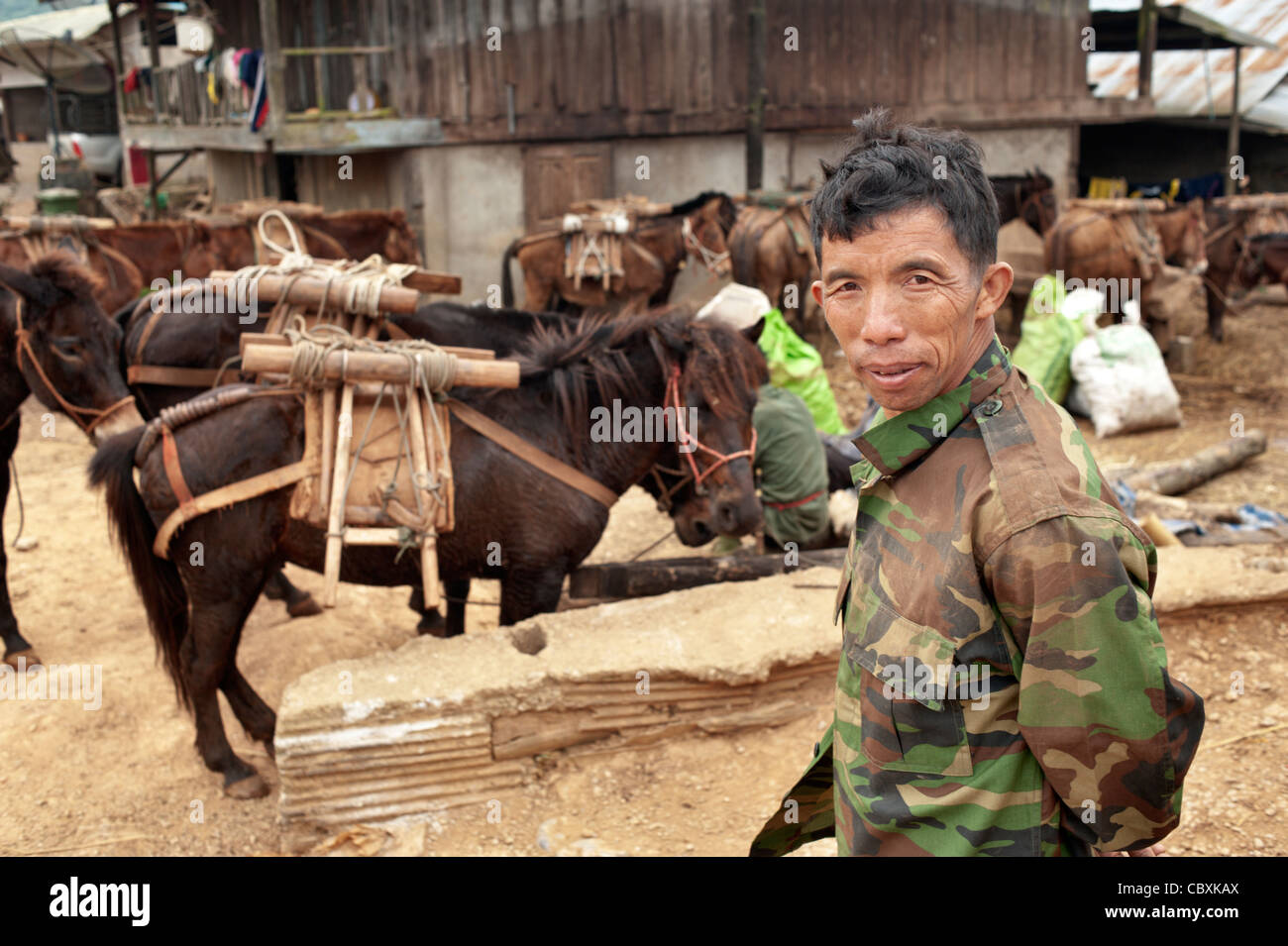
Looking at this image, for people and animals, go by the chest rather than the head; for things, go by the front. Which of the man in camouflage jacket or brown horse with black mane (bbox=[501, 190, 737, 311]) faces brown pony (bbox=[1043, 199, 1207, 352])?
the brown horse with black mane

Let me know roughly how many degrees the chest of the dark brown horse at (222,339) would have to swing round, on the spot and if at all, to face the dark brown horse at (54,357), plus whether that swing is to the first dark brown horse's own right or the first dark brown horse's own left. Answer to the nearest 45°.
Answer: approximately 135° to the first dark brown horse's own right

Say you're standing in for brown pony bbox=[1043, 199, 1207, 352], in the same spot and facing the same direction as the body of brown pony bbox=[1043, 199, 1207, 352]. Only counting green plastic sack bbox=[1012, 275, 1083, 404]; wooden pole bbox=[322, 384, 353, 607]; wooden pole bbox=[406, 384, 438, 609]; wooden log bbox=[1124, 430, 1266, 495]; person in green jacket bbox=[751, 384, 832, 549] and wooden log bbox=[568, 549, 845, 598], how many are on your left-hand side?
0

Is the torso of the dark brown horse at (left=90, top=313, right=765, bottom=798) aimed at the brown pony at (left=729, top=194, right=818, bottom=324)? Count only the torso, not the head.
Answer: no

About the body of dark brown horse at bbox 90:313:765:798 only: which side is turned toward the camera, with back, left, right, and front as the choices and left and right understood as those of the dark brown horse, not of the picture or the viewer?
right

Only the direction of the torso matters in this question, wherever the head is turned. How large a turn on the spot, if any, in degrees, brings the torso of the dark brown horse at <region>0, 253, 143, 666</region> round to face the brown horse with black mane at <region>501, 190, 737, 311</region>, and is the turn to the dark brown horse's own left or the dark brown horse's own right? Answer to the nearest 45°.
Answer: approximately 45° to the dark brown horse's own left

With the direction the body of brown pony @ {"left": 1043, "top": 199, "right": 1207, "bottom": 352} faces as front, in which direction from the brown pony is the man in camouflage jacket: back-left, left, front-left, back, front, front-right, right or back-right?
right

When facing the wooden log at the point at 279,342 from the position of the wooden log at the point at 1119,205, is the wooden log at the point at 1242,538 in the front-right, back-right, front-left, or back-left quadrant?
front-left

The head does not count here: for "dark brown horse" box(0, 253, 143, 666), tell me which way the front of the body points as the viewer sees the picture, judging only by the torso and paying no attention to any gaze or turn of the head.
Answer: to the viewer's right

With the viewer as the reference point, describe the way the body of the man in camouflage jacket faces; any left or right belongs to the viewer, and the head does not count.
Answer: facing the viewer and to the left of the viewer

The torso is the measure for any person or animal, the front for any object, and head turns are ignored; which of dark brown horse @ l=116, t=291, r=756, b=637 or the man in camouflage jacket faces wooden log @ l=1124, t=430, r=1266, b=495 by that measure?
the dark brown horse

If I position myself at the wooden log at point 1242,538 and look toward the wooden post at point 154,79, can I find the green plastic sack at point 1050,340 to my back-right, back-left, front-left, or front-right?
front-right

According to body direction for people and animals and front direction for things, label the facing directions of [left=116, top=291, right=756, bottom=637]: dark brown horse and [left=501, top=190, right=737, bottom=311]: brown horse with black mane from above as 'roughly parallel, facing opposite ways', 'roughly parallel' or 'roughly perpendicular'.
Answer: roughly parallel

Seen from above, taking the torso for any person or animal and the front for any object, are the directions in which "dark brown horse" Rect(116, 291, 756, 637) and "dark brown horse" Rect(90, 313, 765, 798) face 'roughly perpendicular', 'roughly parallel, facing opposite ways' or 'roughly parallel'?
roughly parallel

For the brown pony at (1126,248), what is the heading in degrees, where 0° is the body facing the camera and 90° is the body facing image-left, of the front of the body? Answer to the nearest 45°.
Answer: approximately 270°

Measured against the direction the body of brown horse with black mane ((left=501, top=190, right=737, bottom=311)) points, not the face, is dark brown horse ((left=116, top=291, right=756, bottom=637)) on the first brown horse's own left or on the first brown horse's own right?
on the first brown horse's own right

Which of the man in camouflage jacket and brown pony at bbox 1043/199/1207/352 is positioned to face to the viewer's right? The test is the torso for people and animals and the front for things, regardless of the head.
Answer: the brown pony

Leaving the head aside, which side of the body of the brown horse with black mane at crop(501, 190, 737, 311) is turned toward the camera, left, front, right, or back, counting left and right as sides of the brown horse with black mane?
right
